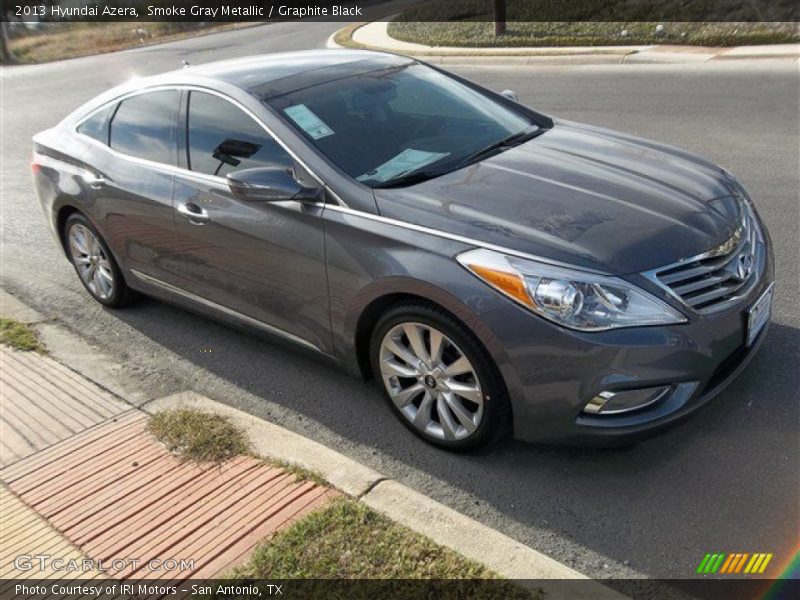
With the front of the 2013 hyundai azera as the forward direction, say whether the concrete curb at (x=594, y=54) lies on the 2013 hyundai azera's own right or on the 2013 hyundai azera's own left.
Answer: on the 2013 hyundai azera's own left

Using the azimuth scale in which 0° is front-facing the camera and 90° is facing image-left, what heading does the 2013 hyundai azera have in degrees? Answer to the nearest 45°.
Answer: approximately 315°

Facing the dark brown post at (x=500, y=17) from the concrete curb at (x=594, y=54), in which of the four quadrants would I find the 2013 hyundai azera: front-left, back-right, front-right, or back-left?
back-left

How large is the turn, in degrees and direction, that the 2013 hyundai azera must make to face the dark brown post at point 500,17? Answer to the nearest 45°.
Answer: approximately 135° to its left
